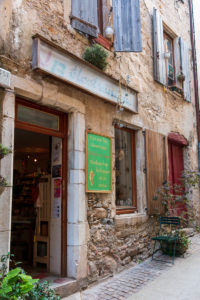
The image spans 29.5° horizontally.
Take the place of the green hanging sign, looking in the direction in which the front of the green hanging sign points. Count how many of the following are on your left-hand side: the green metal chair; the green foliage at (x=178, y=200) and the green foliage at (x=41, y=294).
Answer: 2

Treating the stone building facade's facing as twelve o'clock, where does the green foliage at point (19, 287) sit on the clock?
The green foliage is roughly at 2 o'clock from the stone building facade.

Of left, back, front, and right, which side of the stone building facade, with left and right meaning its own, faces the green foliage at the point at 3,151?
right

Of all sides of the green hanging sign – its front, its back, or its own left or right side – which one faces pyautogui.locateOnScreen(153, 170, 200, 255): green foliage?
left

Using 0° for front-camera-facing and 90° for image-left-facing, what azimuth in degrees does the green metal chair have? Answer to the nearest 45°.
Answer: approximately 45°
